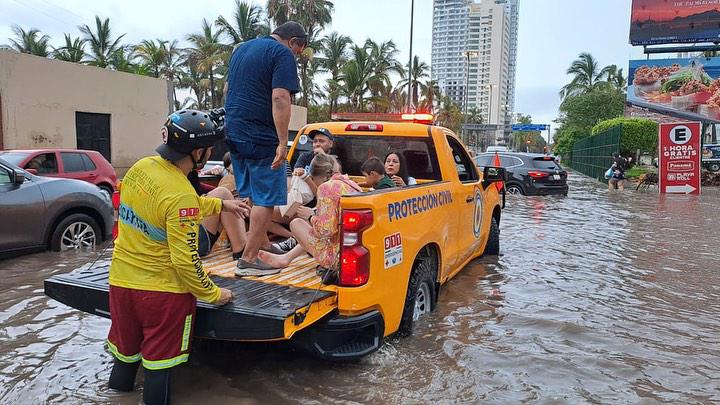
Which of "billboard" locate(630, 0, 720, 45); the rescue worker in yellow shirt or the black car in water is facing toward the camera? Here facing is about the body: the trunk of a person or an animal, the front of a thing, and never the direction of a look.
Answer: the billboard

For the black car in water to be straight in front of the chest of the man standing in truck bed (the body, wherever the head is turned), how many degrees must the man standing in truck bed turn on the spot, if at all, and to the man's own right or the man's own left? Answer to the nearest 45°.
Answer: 0° — they already face it

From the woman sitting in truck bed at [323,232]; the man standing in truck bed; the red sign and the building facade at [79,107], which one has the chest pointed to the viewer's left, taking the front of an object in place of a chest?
the woman sitting in truck bed

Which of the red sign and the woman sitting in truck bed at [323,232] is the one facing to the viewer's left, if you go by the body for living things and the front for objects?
the woman sitting in truck bed

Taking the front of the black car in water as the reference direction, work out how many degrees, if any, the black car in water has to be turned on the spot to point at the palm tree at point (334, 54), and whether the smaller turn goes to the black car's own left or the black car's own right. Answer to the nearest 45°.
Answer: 0° — it already faces it

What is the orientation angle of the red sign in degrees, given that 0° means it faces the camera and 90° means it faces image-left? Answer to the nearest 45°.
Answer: approximately 0°

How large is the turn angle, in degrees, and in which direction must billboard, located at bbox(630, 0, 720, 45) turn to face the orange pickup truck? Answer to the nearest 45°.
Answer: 0° — it already faces it

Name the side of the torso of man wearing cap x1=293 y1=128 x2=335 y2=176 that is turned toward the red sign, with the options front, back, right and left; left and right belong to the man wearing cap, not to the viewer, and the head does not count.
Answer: back

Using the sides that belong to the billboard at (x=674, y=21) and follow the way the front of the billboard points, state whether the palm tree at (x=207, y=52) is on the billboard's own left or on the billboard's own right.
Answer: on the billboard's own right

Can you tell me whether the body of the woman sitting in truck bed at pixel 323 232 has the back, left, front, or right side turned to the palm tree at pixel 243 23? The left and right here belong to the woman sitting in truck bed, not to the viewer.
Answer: right

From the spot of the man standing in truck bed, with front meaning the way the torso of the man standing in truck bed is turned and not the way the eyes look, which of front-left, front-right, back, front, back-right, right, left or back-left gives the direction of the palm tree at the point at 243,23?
front-left

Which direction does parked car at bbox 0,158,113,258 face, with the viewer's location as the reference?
facing to the right of the viewer

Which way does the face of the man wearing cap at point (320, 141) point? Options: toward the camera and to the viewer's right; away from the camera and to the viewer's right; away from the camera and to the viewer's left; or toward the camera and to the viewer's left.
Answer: toward the camera and to the viewer's left

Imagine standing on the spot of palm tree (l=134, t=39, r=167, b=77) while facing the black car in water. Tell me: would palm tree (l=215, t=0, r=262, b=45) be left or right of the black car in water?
left

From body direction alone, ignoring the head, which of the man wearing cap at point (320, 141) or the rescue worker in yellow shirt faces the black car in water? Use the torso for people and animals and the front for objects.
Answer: the rescue worker in yellow shirt

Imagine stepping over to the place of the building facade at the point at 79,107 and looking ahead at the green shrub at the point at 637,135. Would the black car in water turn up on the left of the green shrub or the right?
right

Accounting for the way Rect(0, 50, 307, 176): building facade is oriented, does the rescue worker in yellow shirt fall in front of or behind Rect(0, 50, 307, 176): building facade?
in front

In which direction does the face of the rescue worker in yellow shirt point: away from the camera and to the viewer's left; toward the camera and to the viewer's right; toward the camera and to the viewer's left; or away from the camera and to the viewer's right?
away from the camera and to the viewer's right

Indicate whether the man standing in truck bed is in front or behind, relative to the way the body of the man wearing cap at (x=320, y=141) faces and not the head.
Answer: in front
